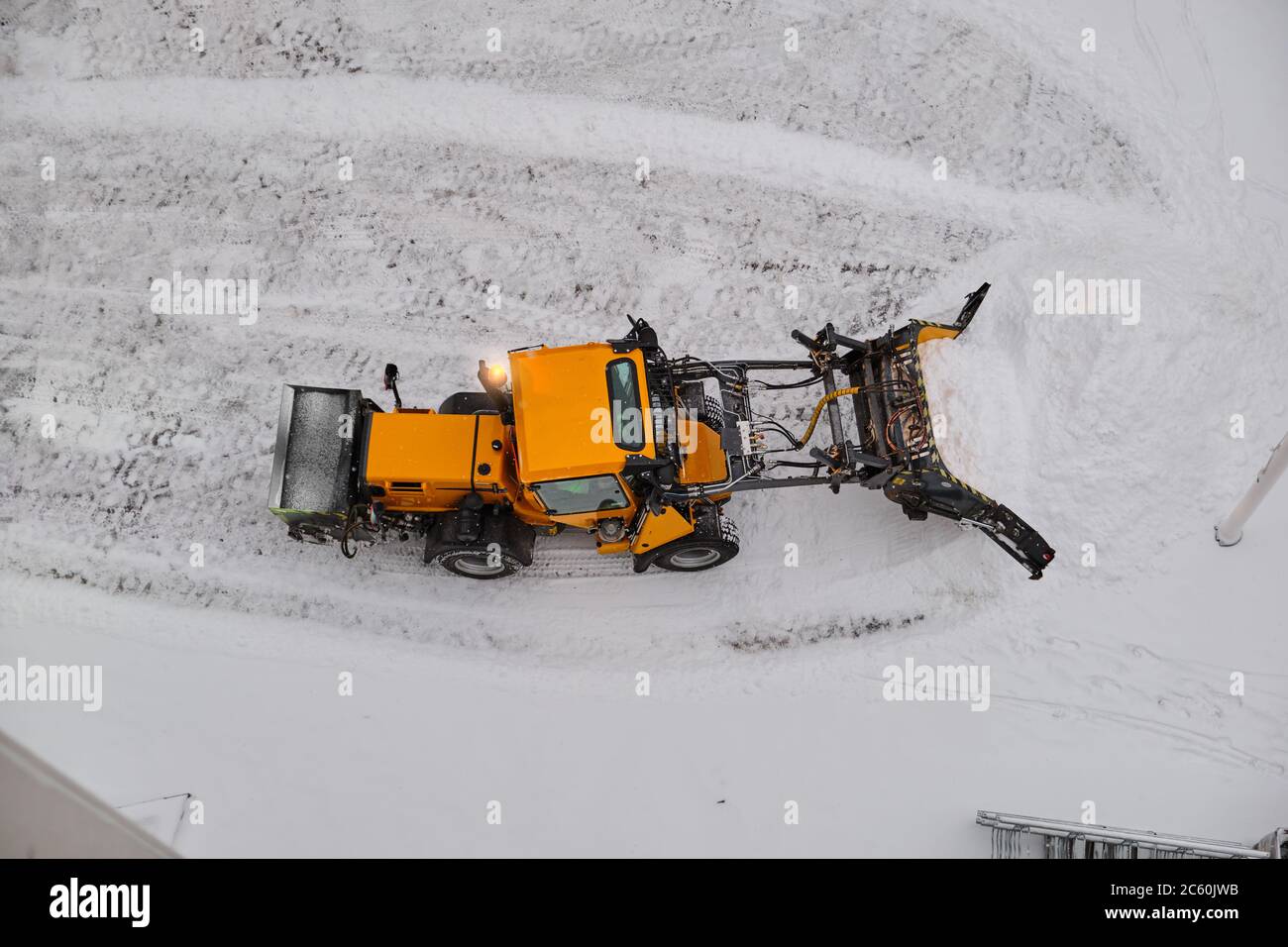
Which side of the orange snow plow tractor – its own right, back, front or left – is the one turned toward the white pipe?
front

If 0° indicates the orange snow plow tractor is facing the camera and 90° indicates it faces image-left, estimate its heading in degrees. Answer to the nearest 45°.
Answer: approximately 270°

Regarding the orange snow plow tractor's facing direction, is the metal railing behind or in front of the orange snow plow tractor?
in front
